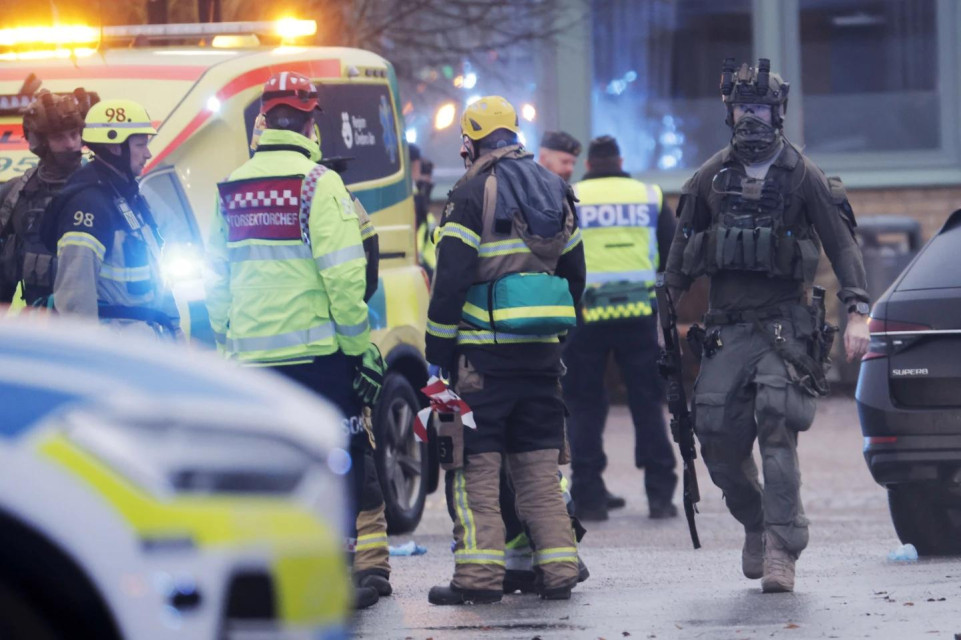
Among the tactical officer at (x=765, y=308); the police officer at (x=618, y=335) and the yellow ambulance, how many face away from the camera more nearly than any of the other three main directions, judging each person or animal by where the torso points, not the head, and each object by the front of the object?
1

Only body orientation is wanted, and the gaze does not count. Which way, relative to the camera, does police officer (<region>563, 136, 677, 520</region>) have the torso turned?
away from the camera

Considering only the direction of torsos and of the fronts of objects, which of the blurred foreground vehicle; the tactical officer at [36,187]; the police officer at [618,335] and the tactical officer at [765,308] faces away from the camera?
the police officer

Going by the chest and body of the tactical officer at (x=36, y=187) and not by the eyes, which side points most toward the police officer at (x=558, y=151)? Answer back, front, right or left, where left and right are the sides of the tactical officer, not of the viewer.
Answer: left

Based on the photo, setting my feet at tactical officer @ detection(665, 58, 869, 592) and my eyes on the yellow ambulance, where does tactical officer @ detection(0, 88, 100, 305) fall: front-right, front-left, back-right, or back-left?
front-left

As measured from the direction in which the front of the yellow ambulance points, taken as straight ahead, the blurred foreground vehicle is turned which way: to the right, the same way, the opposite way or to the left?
to the left

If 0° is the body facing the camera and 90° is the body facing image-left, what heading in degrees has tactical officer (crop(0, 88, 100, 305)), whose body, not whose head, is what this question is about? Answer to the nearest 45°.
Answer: approximately 315°

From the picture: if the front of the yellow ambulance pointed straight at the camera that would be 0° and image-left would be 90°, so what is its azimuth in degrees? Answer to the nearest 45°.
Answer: approximately 45°

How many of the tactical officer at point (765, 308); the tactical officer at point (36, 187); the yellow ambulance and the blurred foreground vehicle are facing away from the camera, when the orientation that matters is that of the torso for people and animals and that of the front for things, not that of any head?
0

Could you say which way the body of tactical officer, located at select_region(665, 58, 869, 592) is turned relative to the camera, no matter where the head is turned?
toward the camera

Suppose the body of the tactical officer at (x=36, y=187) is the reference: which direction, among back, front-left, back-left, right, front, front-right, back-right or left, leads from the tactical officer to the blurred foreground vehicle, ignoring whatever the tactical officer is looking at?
front-right

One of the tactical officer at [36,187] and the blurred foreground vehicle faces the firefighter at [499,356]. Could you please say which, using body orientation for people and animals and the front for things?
the tactical officer

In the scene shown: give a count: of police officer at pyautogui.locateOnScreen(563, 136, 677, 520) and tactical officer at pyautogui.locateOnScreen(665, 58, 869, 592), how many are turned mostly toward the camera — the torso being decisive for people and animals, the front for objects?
1

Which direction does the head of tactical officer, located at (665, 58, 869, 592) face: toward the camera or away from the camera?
toward the camera

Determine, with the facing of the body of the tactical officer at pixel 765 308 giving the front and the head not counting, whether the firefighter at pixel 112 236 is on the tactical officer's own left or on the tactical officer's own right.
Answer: on the tactical officer's own right

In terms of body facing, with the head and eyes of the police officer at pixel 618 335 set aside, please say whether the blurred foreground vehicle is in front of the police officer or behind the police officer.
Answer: behind

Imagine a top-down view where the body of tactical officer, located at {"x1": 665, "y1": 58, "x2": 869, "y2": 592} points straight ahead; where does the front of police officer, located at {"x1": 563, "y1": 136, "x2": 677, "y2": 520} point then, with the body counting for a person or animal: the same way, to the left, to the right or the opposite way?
the opposite way

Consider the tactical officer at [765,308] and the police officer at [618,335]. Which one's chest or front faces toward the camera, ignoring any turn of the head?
the tactical officer

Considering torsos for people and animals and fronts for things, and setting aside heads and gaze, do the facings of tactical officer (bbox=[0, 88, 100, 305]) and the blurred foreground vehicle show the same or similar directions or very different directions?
same or similar directions

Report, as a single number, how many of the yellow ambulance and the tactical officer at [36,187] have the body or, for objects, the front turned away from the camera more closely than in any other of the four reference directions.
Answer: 0
